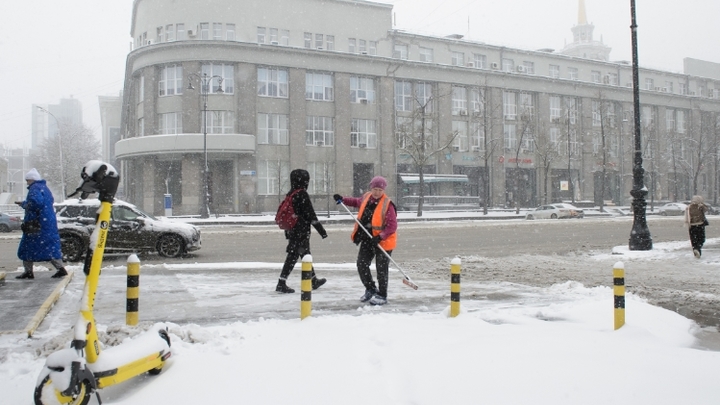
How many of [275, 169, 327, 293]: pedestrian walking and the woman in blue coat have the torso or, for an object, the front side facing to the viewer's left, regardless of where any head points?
1

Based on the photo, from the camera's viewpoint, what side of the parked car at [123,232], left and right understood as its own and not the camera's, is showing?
right

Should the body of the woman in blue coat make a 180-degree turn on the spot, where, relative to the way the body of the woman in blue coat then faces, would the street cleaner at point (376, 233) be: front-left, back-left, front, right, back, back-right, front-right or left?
front-right

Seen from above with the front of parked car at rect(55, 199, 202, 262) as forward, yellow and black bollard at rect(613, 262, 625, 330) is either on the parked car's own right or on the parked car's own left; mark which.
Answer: on the parked car's own right

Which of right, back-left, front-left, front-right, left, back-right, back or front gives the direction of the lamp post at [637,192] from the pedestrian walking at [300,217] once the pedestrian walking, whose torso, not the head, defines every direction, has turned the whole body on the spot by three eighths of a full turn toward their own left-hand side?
right

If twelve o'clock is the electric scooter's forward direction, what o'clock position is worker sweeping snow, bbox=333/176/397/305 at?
The worker sweeping snow is roughly at 6 o'clock from the electric scooter.

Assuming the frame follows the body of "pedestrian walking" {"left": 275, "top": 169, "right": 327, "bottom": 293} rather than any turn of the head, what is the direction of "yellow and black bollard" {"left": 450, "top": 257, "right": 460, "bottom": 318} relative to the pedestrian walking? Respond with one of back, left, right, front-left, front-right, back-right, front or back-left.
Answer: front-right

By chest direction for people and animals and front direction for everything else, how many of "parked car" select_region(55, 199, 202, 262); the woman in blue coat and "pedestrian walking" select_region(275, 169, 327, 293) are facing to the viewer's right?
2

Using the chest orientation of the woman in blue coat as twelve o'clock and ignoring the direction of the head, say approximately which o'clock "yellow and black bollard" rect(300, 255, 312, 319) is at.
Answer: The yellow and black bollard is roughly at 8 o'clock from the woman in blue coat.

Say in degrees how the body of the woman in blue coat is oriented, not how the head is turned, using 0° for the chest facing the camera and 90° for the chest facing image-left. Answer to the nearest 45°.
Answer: approximately 90°

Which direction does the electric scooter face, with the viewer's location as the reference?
facing the viewer and to the left of the viewer

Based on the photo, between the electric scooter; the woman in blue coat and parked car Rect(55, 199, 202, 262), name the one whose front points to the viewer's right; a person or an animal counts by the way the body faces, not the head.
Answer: the parked car

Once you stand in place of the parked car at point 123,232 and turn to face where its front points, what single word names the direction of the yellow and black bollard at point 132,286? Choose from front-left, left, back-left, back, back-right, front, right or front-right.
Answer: right

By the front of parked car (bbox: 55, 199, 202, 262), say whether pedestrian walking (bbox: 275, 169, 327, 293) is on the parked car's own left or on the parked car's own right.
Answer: on the parked car's own right

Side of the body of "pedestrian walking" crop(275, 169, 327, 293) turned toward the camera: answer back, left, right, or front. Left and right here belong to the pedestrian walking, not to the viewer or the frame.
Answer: right

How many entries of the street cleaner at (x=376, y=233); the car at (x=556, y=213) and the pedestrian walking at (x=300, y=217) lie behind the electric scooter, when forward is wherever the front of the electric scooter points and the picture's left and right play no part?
3

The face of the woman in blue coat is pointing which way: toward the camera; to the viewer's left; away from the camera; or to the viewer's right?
to the viewer's left

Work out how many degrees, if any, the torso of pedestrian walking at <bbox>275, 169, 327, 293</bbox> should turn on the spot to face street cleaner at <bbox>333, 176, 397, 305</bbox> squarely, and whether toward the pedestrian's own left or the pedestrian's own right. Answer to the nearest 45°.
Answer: approximately 45° to the pedestrian's own right
